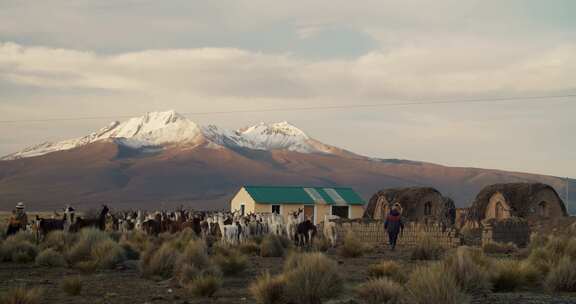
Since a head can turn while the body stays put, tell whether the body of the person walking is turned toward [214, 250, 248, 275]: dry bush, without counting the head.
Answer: no

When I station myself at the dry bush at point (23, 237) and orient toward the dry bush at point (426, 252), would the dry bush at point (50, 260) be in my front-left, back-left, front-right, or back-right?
front-right

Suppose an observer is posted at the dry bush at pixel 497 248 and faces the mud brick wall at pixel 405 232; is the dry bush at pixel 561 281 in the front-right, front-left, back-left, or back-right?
back-left

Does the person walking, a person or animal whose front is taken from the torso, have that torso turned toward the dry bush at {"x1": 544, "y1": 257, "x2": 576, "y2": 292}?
no
